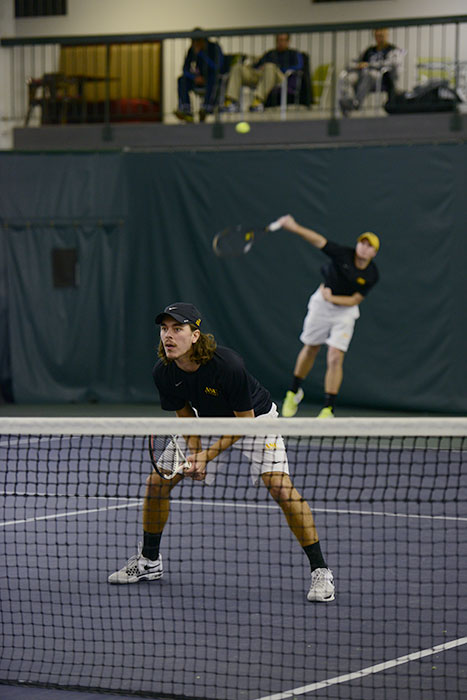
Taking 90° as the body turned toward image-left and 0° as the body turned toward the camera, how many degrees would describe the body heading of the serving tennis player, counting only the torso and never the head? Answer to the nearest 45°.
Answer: approximately 0°

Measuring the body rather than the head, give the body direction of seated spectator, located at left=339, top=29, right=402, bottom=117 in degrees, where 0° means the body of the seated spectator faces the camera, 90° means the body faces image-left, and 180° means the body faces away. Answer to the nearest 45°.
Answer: approximately 45°

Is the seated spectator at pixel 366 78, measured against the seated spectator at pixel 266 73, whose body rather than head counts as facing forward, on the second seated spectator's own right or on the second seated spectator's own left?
on the second seated spectator's own left

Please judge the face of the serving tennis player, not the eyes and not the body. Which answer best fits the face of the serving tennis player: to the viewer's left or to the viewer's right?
to the viewer's left

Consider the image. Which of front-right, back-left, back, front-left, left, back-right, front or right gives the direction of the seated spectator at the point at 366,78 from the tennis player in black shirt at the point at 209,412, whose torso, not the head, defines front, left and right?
back-right

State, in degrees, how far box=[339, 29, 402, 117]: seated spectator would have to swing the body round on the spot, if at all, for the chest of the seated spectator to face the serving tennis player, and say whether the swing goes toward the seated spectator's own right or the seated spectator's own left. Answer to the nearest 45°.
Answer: approximately 45° to the seated spectator's own left

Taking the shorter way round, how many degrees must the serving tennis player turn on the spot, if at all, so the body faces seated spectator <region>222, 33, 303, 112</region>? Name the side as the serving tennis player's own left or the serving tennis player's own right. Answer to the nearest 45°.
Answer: approximately 180°

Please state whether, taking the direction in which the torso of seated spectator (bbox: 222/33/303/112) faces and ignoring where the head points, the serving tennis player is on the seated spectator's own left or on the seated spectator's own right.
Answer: on the seated spectator's own left
